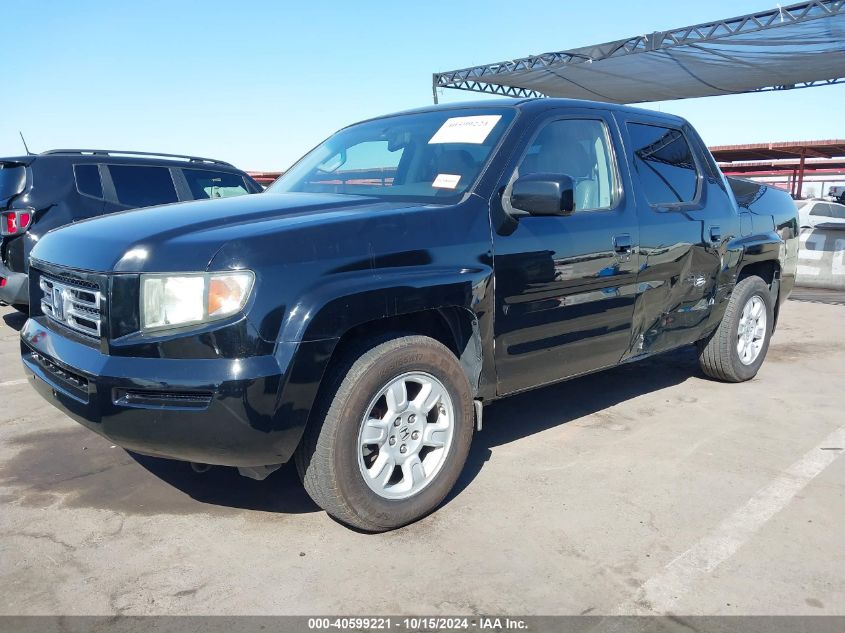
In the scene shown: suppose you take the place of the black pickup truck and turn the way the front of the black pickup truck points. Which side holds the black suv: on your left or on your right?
on your right

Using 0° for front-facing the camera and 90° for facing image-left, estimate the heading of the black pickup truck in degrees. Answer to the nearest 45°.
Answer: approximately 45°

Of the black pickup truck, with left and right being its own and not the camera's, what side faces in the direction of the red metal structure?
back

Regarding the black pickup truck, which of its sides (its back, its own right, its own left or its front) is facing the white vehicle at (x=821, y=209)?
back
